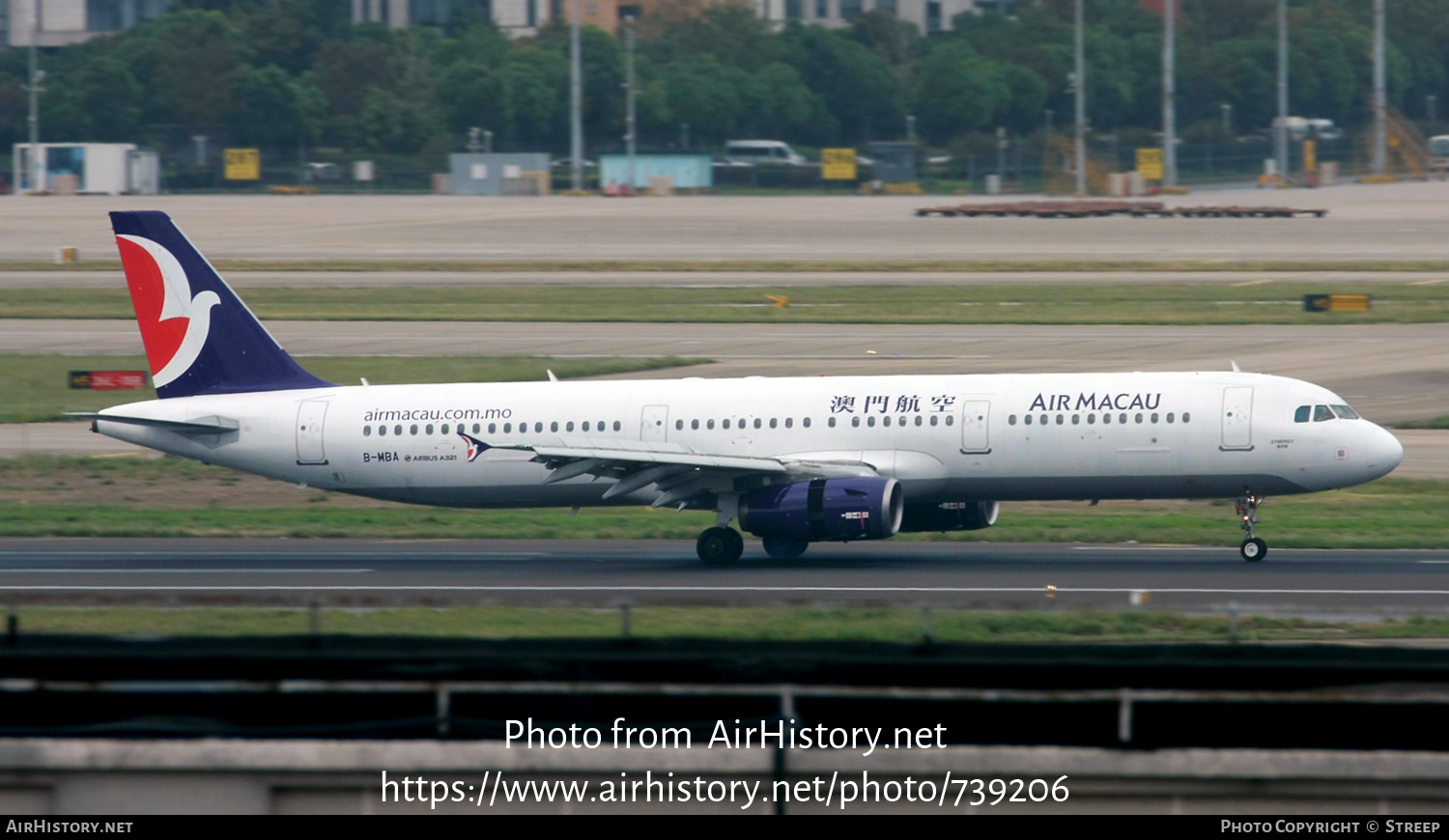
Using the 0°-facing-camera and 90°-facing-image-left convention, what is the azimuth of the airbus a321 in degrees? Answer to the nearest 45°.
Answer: approximately 270°
